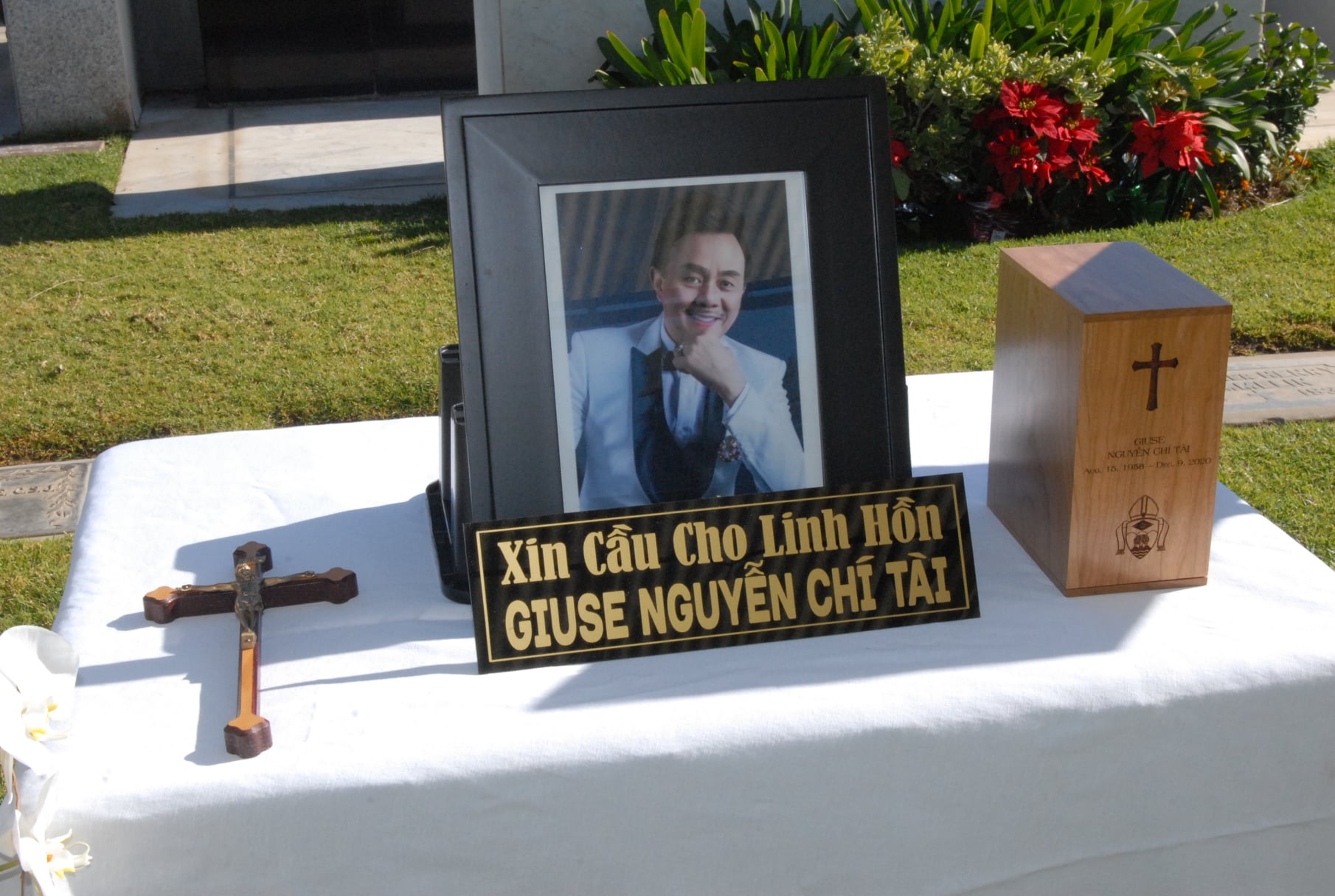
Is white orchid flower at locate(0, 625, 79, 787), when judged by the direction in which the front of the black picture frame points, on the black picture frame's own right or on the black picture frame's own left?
on the black picture frame's own right

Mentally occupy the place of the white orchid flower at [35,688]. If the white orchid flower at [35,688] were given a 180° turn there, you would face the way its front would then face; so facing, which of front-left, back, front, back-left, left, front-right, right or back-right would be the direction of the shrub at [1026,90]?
right

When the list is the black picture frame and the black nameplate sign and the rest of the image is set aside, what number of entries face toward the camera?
2

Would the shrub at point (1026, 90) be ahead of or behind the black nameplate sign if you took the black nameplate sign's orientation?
behind

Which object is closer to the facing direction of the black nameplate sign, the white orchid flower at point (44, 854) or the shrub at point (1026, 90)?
the white orchid flower

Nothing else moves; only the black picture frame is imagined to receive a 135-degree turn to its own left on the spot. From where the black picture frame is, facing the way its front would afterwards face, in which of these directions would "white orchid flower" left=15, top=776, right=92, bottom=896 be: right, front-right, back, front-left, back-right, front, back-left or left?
back

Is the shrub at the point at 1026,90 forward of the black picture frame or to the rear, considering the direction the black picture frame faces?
to the rear
